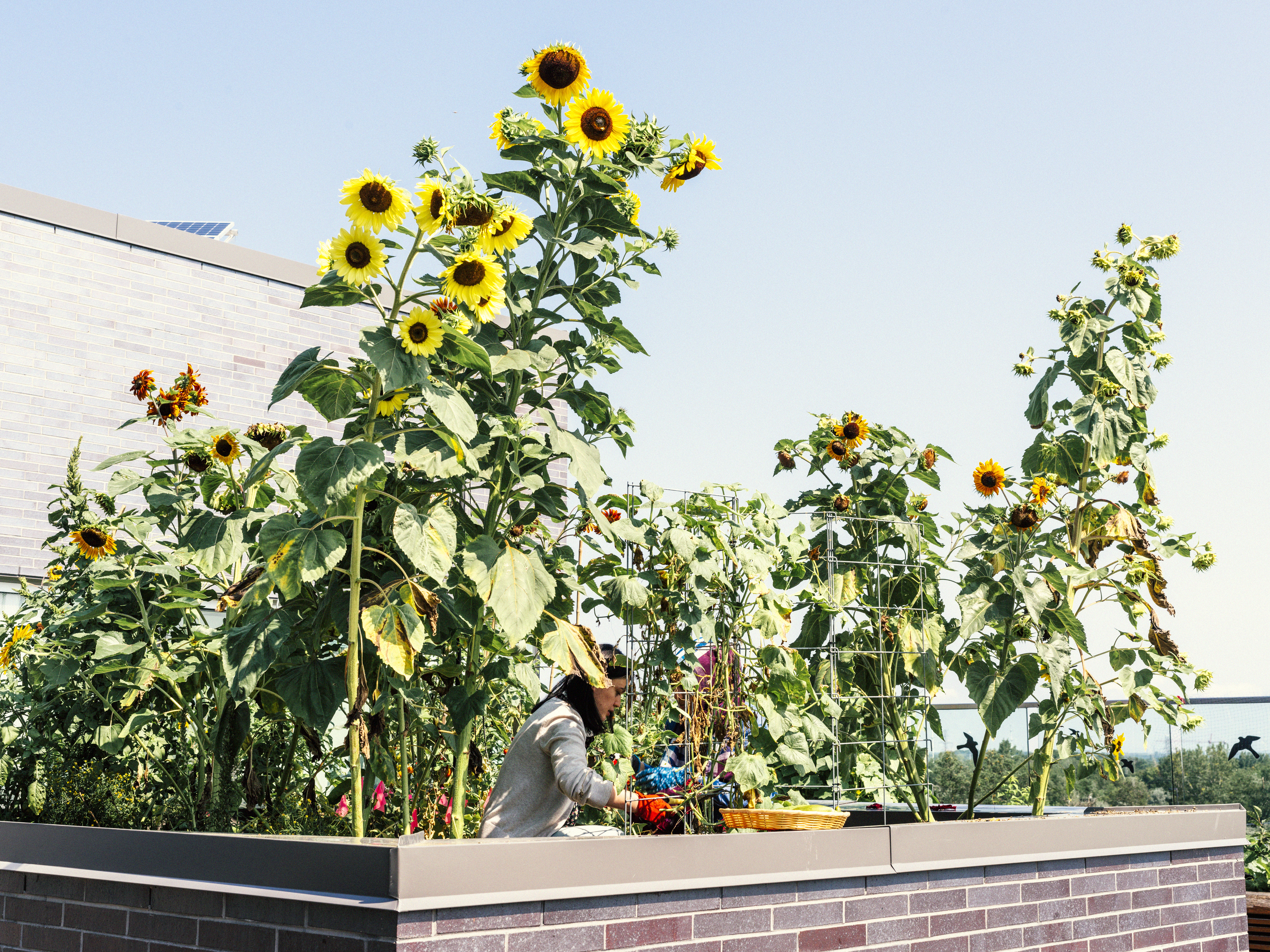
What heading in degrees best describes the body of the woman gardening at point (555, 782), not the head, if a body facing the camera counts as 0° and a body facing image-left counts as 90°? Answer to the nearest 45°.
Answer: approximately 270°

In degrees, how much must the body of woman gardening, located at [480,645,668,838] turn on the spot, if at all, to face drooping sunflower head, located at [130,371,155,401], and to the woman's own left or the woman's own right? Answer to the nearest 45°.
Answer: approximately 180°

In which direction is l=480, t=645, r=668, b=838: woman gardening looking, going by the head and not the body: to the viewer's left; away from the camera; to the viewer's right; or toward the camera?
to the viewer's right

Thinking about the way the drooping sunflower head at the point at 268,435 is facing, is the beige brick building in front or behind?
behind

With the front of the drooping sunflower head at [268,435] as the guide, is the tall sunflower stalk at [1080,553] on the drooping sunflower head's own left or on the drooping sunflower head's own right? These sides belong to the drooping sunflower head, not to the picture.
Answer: on the drooping sunflower head's own left

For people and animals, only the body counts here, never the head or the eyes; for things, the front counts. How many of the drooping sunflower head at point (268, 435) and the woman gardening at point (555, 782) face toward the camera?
1

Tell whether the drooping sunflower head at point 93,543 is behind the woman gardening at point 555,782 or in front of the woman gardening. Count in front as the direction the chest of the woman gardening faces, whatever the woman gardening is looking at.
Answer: behind

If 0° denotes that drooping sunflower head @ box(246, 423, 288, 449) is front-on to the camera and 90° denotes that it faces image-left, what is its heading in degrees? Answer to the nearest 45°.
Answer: approximately 0°
